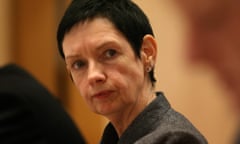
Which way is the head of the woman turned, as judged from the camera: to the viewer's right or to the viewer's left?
to the viewer's left

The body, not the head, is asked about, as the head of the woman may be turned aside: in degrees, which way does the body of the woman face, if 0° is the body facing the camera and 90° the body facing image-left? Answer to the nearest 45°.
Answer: approximately 45°
